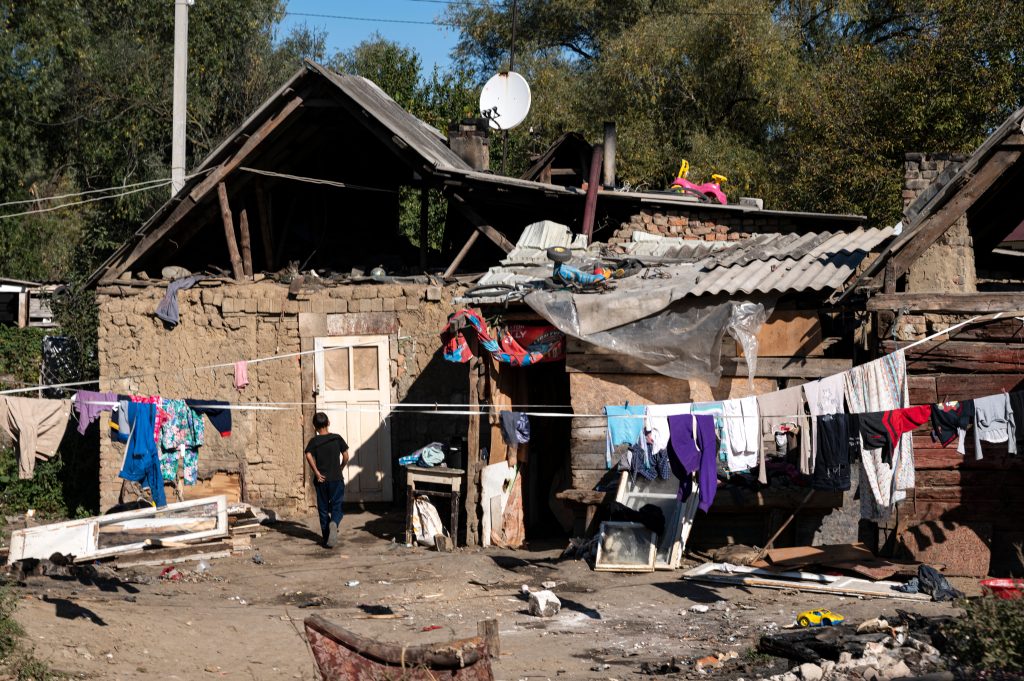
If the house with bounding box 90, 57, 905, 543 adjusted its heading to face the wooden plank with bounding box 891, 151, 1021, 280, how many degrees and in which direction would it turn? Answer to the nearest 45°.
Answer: approximately 45° to its left

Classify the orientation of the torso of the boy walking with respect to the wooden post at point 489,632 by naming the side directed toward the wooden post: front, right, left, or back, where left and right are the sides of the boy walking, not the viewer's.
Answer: back

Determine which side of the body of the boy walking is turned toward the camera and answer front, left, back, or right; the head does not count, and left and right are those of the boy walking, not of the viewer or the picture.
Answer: back

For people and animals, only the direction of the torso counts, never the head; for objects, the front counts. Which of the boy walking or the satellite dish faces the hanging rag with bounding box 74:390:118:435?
the satellite dish

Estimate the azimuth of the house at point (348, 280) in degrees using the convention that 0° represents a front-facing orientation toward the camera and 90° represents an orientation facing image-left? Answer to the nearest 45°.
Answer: approximately 0°

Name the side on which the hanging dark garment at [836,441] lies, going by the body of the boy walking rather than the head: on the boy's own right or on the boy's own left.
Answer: on the boy's own right

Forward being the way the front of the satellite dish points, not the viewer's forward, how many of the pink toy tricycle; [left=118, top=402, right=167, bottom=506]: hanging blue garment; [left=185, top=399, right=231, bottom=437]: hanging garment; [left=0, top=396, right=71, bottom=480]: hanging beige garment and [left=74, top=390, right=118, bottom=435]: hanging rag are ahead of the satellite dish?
4

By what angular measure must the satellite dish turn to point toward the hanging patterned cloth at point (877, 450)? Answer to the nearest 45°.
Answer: approximately 90° to its left

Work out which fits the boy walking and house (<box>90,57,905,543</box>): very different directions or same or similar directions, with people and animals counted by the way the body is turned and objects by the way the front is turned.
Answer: very different directions

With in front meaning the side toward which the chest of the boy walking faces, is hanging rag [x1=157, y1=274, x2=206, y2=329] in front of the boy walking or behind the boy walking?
in front

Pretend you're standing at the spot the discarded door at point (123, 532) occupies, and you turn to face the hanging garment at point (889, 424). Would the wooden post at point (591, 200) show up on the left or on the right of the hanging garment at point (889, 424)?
left

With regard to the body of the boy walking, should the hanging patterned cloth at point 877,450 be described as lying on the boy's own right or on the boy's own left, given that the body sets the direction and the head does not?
on the boy's own right

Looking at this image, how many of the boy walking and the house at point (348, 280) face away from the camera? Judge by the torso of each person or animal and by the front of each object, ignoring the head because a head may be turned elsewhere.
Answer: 1
